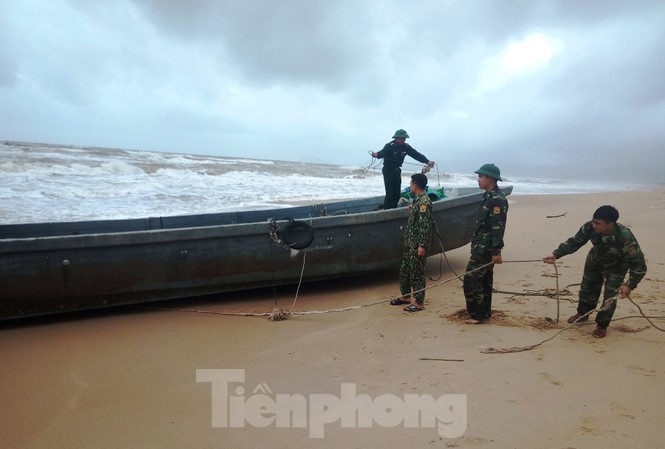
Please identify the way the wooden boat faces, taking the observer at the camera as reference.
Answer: facing away from the viewer and to the right of the viewer

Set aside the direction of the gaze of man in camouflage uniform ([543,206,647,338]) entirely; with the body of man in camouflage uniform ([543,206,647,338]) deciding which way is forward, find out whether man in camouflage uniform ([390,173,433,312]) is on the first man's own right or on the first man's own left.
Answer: on the first man's own right

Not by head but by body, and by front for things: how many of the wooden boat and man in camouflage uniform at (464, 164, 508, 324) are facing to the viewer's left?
1

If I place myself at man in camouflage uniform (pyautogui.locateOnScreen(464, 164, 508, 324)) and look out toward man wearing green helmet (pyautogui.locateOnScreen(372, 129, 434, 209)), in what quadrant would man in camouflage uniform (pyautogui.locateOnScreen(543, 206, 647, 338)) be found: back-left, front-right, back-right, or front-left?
back-right

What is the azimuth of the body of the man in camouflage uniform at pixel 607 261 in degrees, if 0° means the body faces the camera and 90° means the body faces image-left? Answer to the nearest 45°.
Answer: approximately 45°

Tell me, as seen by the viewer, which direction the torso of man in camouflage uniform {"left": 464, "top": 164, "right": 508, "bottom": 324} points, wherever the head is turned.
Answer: to the viewer's left
